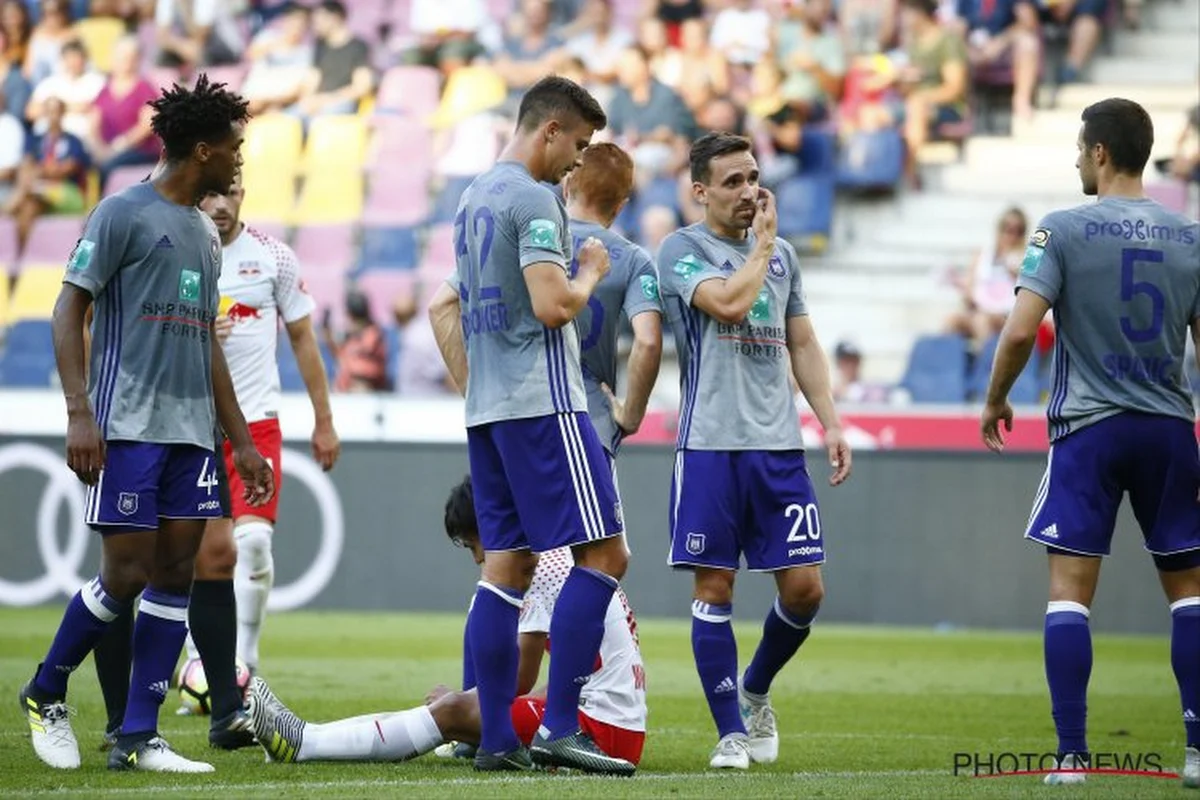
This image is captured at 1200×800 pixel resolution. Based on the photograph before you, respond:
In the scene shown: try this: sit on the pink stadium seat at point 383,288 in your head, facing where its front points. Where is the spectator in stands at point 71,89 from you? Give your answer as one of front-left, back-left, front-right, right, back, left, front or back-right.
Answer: back-right

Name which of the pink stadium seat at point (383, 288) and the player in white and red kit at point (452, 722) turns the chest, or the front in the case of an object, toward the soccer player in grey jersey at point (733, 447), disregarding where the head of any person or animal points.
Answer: the pink stadium seat

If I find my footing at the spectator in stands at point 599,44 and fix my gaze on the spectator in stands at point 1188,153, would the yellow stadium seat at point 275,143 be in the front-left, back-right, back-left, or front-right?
back-right

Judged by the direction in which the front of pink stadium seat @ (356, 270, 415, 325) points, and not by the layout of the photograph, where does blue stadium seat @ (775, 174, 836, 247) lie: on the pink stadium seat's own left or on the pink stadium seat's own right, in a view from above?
on the pink stadium seat's own left

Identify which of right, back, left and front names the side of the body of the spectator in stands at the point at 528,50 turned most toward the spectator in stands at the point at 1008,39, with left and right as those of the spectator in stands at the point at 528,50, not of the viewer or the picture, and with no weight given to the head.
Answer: left

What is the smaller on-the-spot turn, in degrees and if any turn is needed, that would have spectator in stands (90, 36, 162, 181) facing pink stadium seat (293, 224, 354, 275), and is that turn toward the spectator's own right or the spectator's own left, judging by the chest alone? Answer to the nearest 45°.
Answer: approximately 90° to the spectator's own left

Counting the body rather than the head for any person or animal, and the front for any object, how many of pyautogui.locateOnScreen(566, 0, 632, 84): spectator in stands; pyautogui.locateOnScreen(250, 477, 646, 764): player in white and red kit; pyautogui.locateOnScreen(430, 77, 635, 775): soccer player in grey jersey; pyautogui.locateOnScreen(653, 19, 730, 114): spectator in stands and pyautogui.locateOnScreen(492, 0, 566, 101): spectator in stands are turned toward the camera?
3

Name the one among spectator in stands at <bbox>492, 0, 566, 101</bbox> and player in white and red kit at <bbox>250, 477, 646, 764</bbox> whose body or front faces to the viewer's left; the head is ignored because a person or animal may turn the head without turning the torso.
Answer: the player in white and red kit

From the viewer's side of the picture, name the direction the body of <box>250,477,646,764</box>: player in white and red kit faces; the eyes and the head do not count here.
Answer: to the viewer's left
